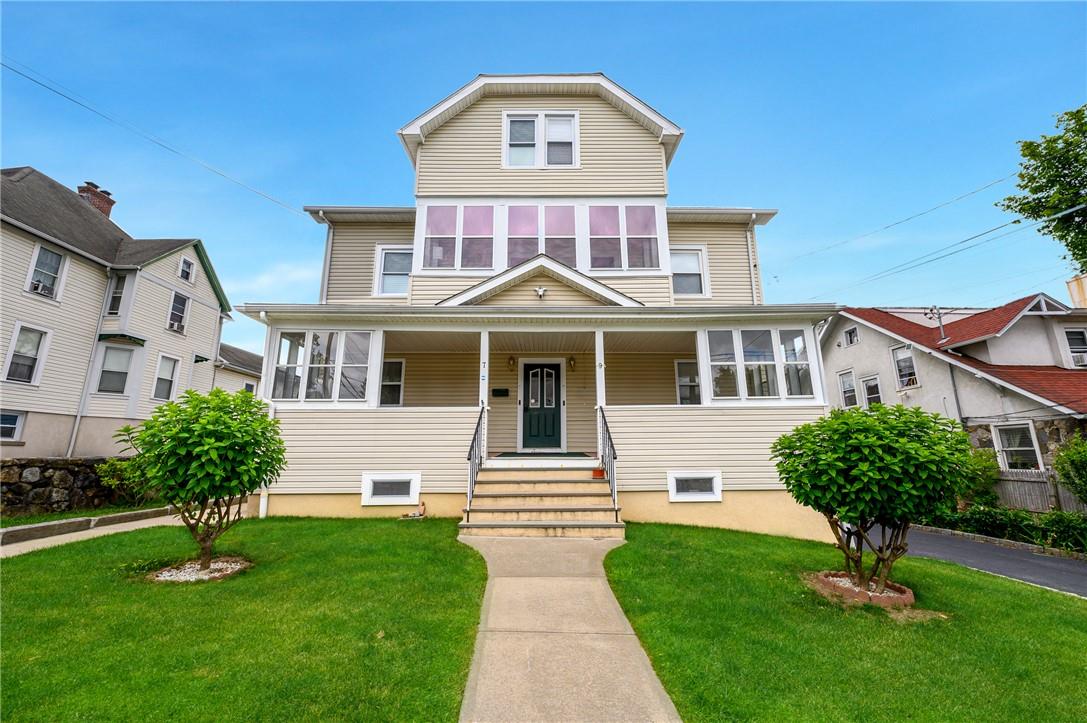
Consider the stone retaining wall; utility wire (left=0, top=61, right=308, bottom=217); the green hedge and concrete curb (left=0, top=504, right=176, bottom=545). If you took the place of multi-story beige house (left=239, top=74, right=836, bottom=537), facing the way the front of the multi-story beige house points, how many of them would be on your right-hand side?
3

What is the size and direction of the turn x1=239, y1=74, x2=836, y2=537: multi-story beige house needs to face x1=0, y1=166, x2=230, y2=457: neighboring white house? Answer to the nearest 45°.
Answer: approximately 90° to its right

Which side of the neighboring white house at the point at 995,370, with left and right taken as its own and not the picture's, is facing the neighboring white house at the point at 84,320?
right

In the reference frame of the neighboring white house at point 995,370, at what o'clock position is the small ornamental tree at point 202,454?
The small ornamental tree is roughly at 2 o'clock from the neighboring white house.

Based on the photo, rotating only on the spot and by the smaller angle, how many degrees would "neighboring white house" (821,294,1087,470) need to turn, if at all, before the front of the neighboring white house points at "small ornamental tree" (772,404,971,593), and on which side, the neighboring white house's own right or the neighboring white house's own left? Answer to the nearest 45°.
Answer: approximately 45° to the neighboring white house's own right

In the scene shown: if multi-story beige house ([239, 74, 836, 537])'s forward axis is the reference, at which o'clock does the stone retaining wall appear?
The stone retaining wall is roughly at 3 o'clock from the multi-story beige house.

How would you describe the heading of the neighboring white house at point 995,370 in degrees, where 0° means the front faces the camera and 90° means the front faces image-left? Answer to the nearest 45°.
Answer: approximately 315°

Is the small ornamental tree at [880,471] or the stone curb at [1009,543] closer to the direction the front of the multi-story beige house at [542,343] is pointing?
the small ornamental tree

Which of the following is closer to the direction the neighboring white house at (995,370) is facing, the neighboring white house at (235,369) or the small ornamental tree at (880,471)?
the small ornamental tree

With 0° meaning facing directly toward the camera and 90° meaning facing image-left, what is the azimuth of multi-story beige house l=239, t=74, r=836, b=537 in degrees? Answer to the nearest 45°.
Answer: approximately 0°

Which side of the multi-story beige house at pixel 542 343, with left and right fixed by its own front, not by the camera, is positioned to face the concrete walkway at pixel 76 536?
right

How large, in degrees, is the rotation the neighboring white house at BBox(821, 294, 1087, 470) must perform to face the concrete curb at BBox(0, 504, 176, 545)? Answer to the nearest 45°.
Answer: approximately 90° to its right
